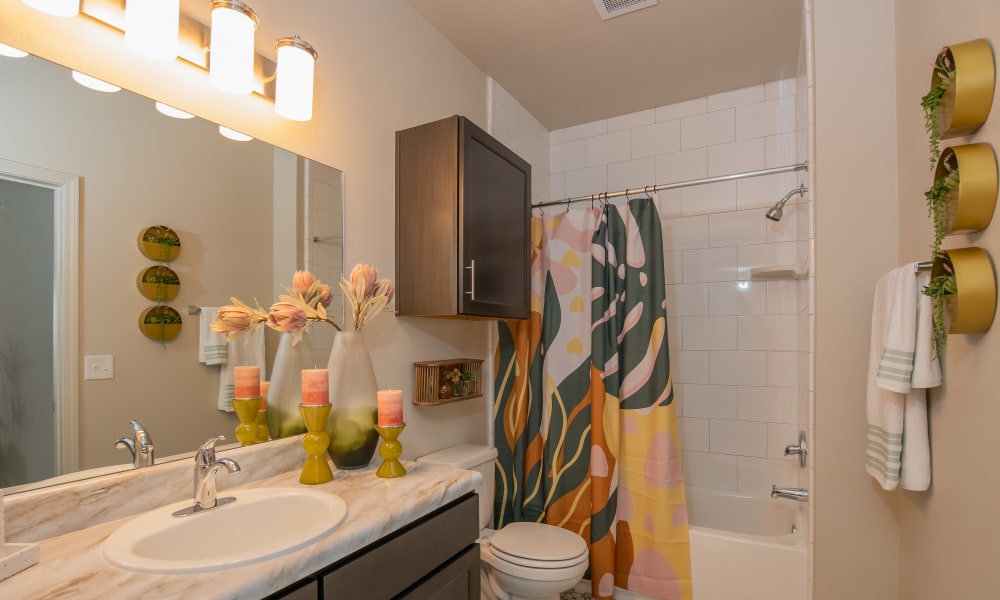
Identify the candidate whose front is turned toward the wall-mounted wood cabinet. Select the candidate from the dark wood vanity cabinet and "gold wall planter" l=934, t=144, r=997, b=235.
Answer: the gold wall planter

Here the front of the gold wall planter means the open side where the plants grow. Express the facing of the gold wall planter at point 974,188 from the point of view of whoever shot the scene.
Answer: facing to the left of the viewer

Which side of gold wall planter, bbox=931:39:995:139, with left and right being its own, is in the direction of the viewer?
left
